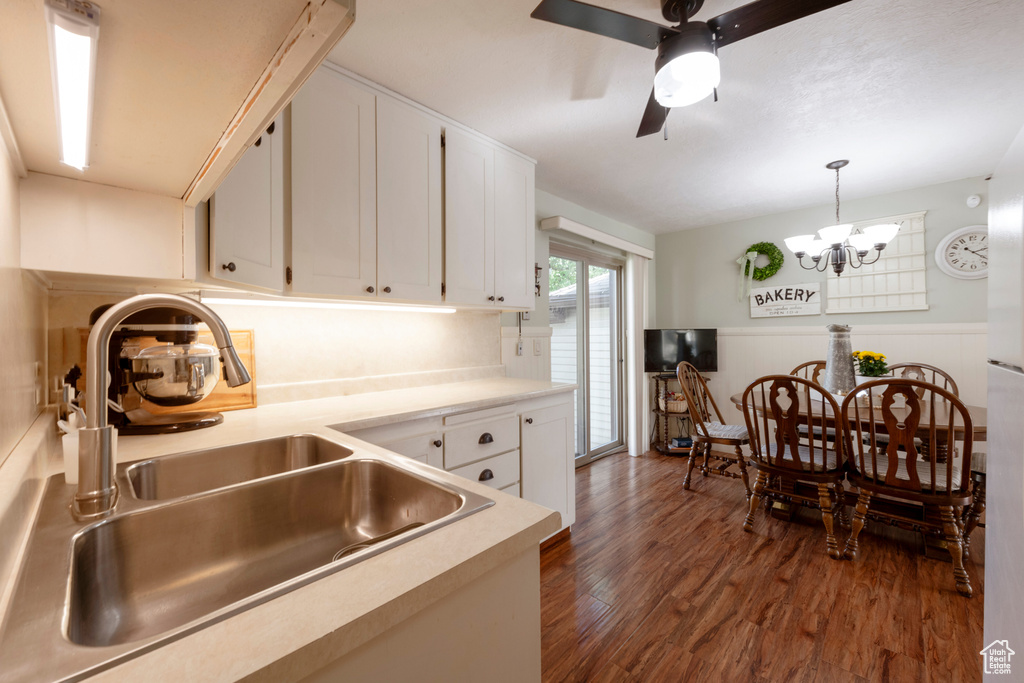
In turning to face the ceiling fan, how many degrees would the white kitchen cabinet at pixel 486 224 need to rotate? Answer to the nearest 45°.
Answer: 0° — it already faces it

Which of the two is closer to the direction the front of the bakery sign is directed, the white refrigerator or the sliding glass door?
the white refrigerator

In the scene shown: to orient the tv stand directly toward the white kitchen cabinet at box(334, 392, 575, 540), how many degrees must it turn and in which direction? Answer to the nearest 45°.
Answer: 0° — it already faces it

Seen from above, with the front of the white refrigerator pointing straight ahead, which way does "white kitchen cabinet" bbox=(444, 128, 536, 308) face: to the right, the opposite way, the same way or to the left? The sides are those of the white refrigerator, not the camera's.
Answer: the opposite way

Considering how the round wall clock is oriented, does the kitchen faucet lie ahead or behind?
ahead

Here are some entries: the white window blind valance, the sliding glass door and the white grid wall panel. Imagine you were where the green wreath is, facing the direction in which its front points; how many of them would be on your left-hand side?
1

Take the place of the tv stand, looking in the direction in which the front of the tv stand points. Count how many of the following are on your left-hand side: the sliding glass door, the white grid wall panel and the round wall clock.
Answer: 2

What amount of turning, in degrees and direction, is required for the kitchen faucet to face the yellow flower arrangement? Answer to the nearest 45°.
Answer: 0° — it already faces it

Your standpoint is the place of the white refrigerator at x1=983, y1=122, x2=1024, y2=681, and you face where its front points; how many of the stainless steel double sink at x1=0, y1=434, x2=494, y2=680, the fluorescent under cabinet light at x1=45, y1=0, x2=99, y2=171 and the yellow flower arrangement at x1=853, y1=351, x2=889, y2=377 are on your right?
1

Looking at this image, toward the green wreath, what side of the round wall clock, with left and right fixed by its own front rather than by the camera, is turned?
right
